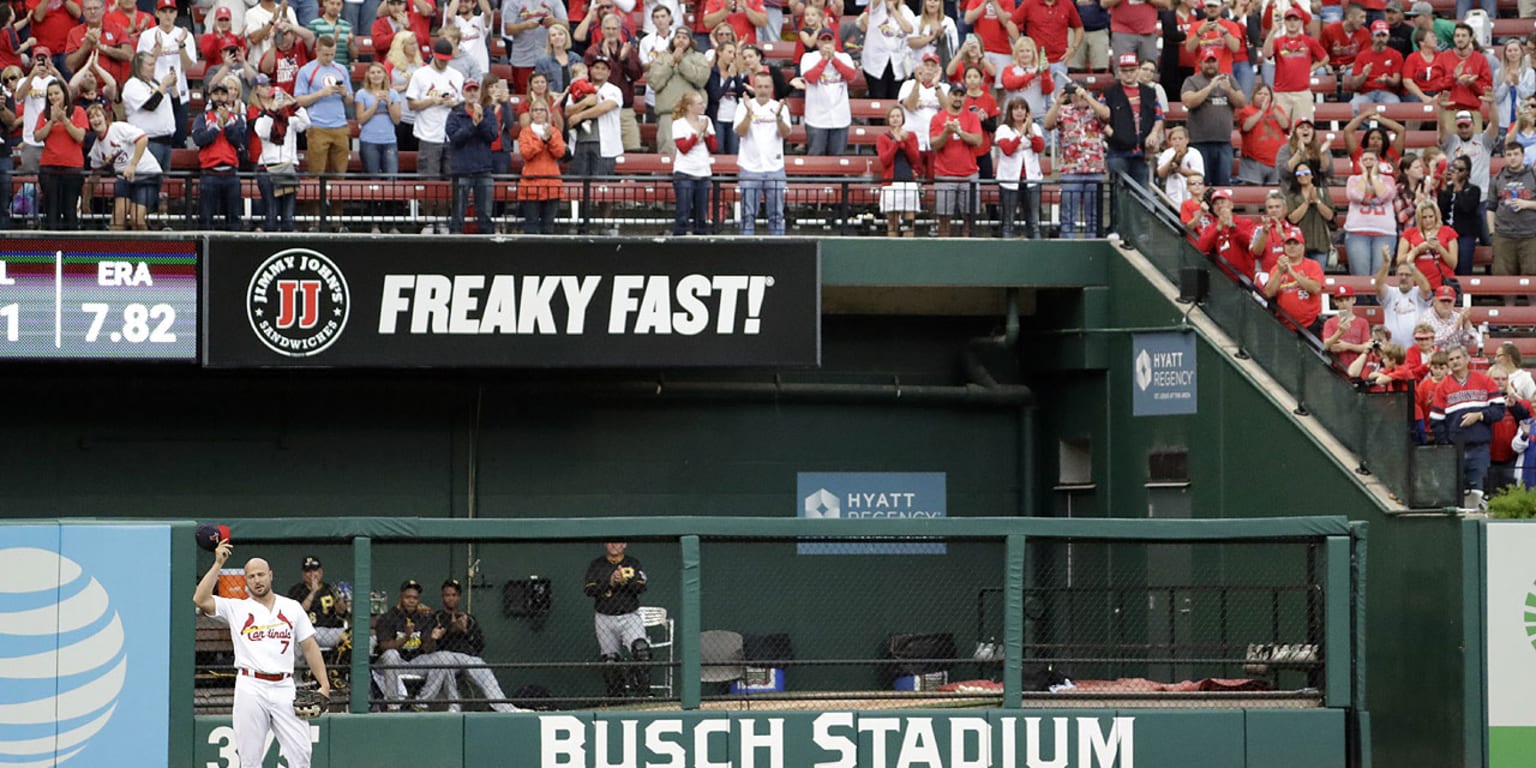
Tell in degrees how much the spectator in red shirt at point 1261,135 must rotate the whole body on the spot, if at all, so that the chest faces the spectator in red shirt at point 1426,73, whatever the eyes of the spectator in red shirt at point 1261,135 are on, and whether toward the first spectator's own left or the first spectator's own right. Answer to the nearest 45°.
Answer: approximately 135° to the first spectator's own left

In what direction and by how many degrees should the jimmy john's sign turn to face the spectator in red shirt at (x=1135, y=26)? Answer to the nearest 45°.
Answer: approximately 90° to its left

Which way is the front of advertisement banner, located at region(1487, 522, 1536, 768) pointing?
toward the camera

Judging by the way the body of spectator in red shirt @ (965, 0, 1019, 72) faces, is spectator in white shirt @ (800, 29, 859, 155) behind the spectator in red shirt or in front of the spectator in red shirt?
in front

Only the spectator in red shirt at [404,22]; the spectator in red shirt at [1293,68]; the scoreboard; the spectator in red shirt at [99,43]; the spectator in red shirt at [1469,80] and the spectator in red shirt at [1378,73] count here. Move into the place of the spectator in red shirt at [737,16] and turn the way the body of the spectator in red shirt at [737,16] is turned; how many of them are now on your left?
3

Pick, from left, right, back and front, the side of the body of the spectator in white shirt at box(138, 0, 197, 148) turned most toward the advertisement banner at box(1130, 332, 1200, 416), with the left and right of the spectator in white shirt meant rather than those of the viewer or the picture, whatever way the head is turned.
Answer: left

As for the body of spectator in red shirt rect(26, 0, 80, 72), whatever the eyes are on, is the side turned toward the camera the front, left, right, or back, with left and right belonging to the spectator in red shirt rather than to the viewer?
front

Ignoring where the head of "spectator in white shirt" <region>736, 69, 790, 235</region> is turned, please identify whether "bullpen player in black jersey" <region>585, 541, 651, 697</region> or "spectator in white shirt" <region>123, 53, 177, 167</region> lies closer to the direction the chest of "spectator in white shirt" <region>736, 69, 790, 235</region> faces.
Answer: the bullpen player in black jersey

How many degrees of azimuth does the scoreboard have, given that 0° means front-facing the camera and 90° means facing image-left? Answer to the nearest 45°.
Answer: approximately 0°

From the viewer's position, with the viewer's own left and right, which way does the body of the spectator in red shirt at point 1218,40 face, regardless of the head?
facing the viewer

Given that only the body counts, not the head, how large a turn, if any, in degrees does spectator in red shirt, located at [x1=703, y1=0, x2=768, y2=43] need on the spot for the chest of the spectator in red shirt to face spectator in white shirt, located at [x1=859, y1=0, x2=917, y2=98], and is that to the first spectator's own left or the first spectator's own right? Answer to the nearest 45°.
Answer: approximately 90° to the first spectator's own left

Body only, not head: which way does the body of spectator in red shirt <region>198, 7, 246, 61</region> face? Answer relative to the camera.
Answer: toward the camera

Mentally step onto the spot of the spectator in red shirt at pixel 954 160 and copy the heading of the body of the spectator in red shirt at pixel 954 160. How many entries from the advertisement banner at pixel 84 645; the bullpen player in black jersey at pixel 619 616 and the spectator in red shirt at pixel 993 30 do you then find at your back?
1
